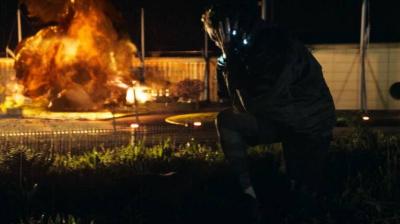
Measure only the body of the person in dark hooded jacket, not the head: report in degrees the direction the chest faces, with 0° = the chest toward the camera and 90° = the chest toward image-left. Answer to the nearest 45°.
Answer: approximately 90°
